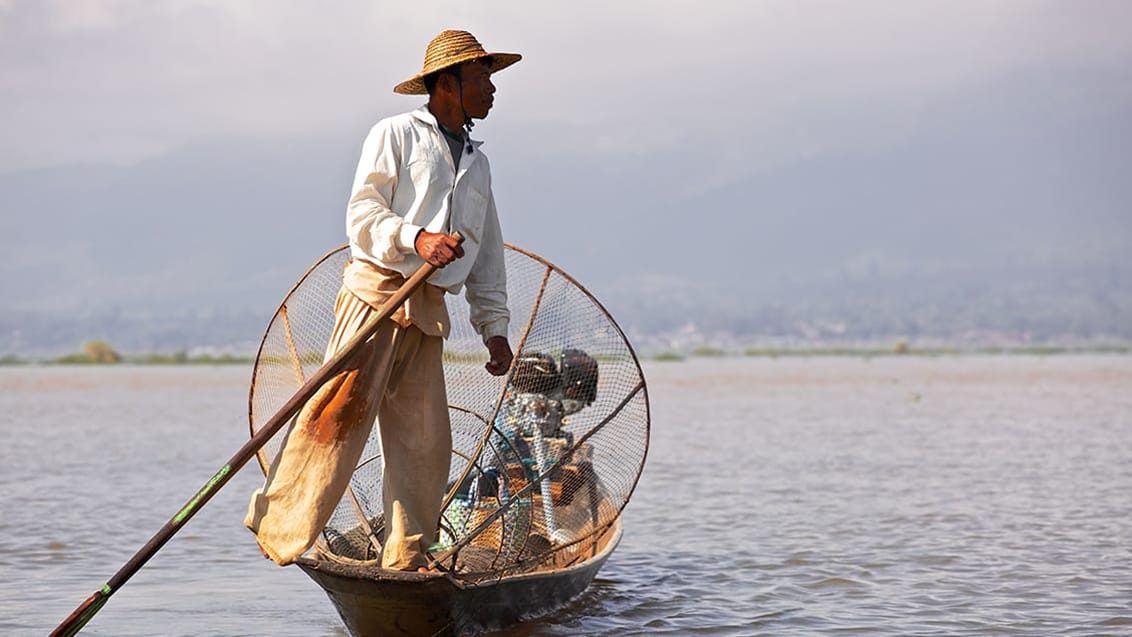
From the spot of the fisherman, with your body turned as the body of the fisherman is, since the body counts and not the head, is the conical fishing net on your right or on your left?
on your left

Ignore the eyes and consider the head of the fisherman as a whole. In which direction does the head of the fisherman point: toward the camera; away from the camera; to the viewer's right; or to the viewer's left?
to the viewer's right

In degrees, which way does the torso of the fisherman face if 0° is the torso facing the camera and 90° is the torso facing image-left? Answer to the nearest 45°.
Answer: approximately 315°
